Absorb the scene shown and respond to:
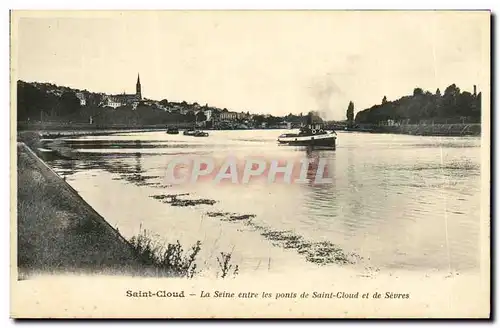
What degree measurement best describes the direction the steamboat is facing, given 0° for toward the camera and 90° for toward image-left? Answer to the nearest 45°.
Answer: approximately 270°
